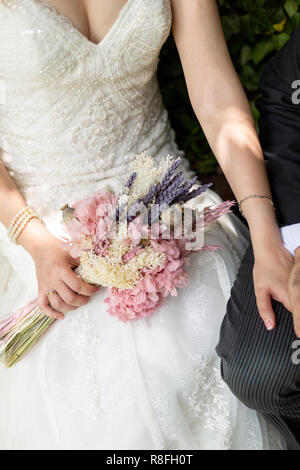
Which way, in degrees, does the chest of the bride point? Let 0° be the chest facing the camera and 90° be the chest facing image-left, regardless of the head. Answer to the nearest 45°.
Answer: approximately 0°
